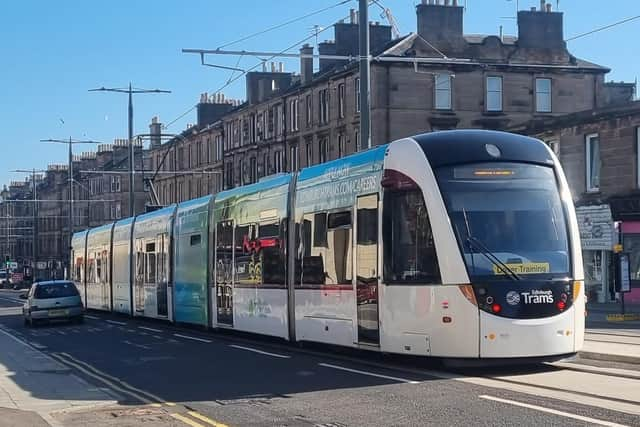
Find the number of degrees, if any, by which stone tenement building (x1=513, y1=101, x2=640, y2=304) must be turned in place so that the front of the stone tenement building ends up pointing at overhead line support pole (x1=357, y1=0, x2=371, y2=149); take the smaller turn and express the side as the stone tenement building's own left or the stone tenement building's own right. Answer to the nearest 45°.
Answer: approximately 45° to the stone tenement building's own left

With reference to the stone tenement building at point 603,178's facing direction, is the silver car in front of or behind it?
in front

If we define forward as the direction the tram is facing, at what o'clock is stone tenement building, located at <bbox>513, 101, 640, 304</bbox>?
The stone tenement building is roughly at 8 o'clock from the tram.

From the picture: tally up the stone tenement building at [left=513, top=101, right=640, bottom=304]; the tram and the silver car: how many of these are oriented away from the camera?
1

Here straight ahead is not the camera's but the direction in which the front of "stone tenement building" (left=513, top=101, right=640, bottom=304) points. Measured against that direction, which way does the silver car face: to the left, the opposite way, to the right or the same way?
to the right

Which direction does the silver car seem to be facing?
away from the camera

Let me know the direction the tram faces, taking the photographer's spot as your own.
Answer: facing the viewer and to the right of the viewer

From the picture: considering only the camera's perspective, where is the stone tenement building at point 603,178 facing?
facing the viewer and to the left of the viewer

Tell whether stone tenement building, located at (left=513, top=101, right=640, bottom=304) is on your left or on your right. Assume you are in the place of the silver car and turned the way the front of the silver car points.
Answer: on your right

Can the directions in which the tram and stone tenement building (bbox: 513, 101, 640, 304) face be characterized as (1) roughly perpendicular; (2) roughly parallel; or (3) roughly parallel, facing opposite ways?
roughly perpendicular

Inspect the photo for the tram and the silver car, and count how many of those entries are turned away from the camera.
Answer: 1

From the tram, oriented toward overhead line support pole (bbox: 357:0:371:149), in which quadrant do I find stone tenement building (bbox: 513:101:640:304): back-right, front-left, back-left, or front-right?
front-right

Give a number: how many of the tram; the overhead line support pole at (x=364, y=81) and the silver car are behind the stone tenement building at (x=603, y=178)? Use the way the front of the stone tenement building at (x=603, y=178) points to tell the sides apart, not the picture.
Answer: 0
